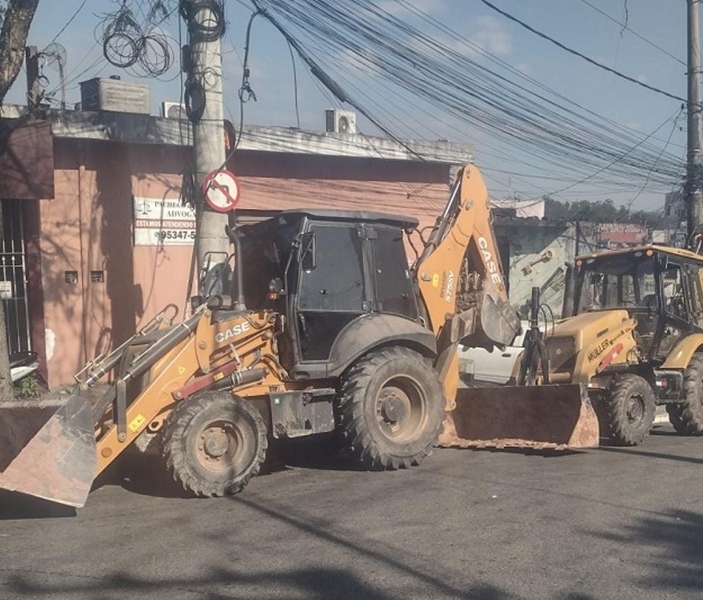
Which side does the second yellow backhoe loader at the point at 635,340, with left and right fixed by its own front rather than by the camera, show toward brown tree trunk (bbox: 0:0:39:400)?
front

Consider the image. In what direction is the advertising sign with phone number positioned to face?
toward the camera

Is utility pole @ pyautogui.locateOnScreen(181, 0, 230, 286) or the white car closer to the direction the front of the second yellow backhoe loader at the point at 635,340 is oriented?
the utility pole

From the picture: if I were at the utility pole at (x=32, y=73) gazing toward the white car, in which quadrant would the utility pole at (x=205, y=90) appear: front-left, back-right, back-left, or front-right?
front-right

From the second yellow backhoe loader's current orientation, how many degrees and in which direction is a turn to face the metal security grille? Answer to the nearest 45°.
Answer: approximately 45° to its right

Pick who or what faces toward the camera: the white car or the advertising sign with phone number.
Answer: the advertising sign with phone number

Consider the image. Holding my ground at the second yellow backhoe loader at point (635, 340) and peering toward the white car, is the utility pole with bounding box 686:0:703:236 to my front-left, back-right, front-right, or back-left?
front-right

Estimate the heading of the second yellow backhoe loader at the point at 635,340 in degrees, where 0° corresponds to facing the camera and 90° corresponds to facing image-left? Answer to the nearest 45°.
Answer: approximately 45°

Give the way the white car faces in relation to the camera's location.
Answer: facing to the left of the viewer

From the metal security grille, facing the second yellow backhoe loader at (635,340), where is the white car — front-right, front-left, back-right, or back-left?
front-left

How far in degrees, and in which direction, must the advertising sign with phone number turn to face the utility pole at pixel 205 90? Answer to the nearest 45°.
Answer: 0° — it already faces it

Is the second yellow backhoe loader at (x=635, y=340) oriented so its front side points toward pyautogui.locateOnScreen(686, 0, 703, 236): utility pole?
no

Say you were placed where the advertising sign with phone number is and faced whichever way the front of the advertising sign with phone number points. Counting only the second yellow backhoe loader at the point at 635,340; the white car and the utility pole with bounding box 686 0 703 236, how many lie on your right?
0

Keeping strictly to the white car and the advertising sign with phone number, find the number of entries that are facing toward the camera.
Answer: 1

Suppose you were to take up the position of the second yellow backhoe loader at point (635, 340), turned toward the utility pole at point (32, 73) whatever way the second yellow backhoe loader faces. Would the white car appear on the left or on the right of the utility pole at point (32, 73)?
right

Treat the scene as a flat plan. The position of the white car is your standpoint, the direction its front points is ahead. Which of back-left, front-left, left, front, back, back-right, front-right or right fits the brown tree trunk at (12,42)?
front-left

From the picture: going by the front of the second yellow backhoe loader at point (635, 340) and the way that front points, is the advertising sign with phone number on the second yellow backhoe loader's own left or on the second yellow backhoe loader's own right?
on the second yellow backhoe loader's own right
